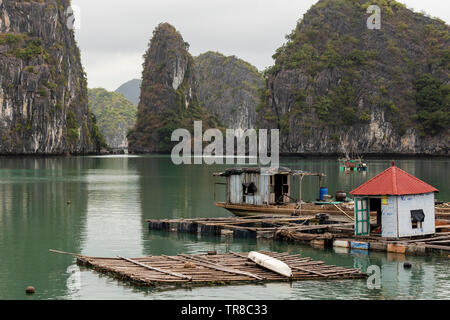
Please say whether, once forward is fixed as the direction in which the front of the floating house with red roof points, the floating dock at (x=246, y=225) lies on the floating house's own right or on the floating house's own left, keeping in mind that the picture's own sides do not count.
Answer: on the floating house's own right

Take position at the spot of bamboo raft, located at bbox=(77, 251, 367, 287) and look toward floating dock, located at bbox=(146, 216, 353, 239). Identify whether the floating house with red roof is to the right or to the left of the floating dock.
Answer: right

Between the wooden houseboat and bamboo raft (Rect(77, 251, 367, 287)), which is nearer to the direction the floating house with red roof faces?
the bamboo raft

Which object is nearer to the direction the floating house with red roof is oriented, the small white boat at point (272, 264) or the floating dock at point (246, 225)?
the small white boat

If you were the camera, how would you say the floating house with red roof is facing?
facing the viewer and to the left of the viewer

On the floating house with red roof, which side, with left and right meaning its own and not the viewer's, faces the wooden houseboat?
right

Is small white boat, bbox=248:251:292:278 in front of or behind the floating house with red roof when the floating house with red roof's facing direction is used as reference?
in front
